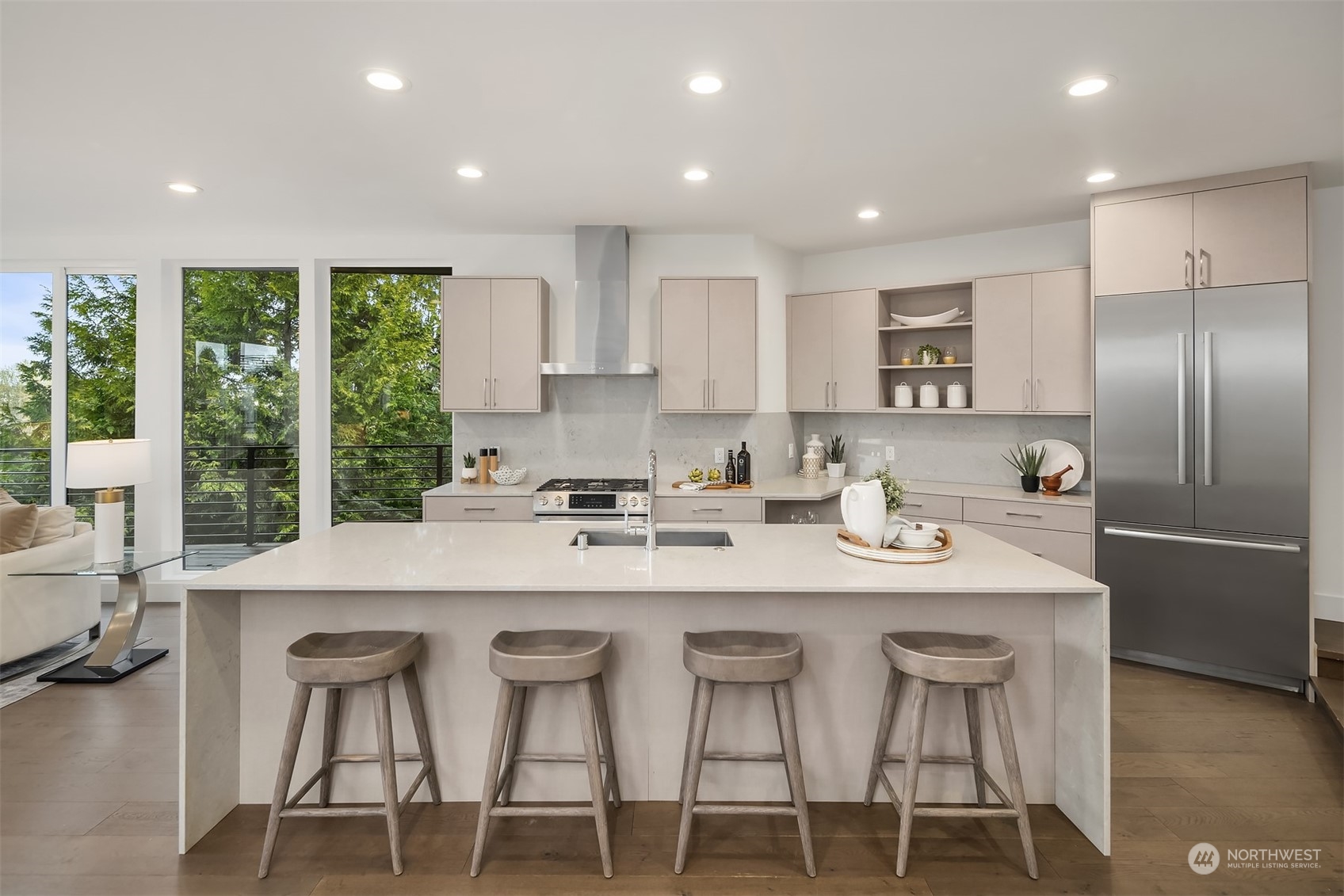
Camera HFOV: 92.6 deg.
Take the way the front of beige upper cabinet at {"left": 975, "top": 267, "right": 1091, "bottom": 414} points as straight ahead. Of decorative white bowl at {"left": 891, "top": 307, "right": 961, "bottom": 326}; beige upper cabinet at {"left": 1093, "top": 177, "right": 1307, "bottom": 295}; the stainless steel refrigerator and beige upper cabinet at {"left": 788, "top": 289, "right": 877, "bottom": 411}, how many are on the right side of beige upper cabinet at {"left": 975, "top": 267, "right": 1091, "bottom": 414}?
2

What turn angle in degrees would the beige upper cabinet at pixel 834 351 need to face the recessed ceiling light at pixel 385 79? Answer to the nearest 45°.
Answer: approximately 45° to its right

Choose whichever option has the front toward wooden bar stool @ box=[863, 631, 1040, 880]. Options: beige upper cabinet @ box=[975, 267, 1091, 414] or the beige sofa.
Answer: the beige upper cabinet

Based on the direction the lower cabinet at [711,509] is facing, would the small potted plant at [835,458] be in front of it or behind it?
behind

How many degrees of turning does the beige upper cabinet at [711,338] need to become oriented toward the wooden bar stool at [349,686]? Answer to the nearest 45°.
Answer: approximately 45° to its right

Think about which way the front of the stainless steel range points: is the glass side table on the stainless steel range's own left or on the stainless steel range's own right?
on the stainless steel range's own right

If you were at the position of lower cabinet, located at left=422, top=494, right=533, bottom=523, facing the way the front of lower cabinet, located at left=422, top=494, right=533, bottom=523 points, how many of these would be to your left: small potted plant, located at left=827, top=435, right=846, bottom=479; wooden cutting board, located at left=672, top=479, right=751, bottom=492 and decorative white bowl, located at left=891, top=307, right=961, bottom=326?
3

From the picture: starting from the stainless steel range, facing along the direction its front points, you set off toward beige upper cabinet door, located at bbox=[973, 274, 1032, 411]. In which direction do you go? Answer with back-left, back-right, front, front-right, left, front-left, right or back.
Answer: left

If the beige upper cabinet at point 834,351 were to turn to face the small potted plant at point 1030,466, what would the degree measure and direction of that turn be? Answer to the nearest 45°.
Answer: approximately 90° to its left

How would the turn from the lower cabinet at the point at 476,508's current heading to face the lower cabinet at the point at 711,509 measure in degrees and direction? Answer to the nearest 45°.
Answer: approximately 90° to its left

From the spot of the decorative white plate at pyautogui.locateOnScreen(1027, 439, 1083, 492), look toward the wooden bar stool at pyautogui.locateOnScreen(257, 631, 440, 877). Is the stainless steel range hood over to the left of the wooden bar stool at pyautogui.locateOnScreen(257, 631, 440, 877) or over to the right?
right

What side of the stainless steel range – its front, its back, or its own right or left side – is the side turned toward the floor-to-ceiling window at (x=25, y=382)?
right
